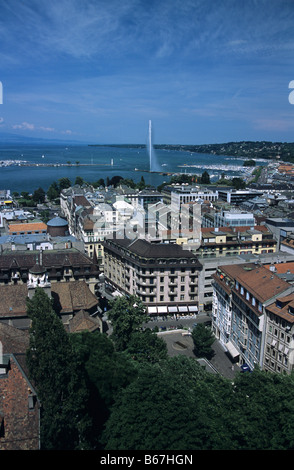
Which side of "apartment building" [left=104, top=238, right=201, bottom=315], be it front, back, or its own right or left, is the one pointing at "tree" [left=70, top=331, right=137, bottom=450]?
front

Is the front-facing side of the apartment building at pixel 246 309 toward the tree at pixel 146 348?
yes

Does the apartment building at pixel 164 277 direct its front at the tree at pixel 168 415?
yes

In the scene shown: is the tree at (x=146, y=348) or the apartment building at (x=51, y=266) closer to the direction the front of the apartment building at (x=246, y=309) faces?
the tree

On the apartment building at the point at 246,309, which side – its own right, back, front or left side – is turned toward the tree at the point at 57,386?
front

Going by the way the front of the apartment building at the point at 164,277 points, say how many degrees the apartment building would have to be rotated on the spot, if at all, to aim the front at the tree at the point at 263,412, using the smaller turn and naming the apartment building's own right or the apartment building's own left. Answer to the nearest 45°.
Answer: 0° — it already faces it

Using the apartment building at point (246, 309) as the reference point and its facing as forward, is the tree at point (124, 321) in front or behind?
in front

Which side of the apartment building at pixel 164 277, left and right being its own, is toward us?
front

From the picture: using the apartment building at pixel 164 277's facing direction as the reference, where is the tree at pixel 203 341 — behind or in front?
in front

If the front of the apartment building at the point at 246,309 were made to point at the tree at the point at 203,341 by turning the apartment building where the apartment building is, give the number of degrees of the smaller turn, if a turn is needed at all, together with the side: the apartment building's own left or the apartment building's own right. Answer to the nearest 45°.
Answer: approximately 45° to the apartment building's own right

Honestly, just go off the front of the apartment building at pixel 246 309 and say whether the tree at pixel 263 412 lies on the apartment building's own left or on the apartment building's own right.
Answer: on the apartment building's own left

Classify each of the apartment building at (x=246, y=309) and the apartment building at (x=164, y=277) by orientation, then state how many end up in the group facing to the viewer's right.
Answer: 0

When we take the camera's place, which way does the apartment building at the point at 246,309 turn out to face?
facing the viewer and to the left of the viewer
